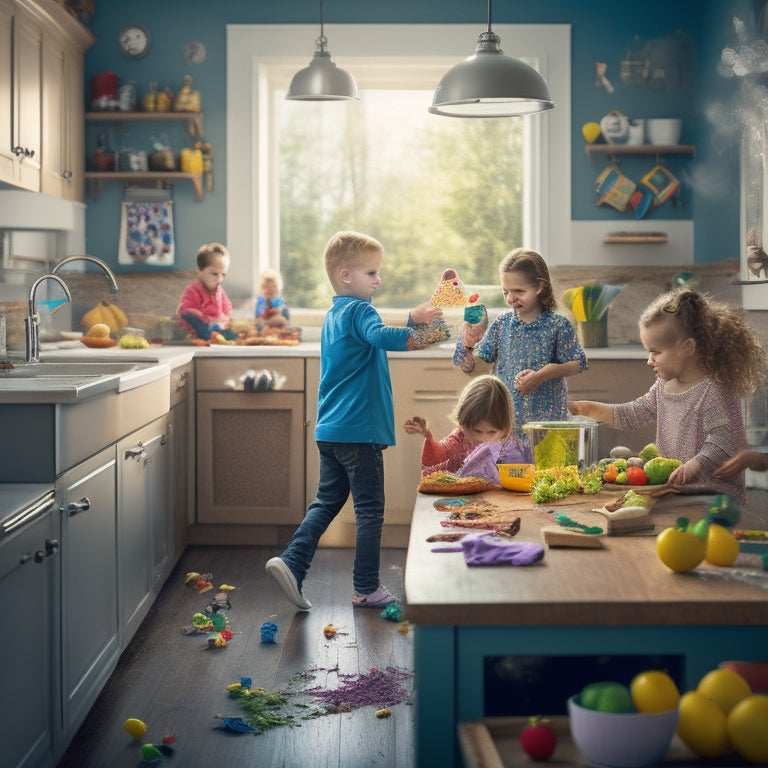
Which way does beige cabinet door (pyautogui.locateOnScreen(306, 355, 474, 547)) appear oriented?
toward the camera

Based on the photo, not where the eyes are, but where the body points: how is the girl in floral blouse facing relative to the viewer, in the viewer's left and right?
facing the viewer and to the left of the viewer

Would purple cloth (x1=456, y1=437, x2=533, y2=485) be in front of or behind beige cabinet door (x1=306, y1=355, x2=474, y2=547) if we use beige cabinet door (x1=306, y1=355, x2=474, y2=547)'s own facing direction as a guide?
in front

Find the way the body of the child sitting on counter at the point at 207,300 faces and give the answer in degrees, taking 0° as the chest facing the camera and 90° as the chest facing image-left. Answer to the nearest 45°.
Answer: approximately 315°

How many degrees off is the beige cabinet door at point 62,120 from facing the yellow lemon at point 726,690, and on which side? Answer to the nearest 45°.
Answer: approximately 45° to its right

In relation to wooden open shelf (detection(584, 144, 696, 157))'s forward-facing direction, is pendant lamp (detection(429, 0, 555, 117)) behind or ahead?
ahead

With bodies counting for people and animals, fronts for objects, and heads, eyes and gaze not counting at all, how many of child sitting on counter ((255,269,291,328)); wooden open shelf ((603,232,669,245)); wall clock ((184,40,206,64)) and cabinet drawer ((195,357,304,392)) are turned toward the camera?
4

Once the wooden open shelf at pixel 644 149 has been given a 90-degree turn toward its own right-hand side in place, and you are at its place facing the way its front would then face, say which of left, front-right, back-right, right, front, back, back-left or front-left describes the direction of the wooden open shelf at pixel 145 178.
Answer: front

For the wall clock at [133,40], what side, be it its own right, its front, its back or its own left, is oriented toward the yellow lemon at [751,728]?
front

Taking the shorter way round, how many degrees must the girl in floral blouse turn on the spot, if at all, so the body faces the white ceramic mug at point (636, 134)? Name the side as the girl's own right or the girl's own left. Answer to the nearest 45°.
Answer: approximately 135° to the girl's own left

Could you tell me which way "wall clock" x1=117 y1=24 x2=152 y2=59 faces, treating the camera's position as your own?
facing the viewer

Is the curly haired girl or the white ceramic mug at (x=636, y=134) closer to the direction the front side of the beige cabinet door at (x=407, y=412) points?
the curly haired girl

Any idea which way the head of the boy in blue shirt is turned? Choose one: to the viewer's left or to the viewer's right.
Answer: to the viewer's right

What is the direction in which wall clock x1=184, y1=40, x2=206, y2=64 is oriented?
toward the camera

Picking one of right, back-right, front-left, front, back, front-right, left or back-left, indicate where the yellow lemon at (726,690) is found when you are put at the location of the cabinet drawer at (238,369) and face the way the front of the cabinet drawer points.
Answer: front

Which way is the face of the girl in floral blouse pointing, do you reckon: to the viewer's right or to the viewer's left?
to the viewer's left
